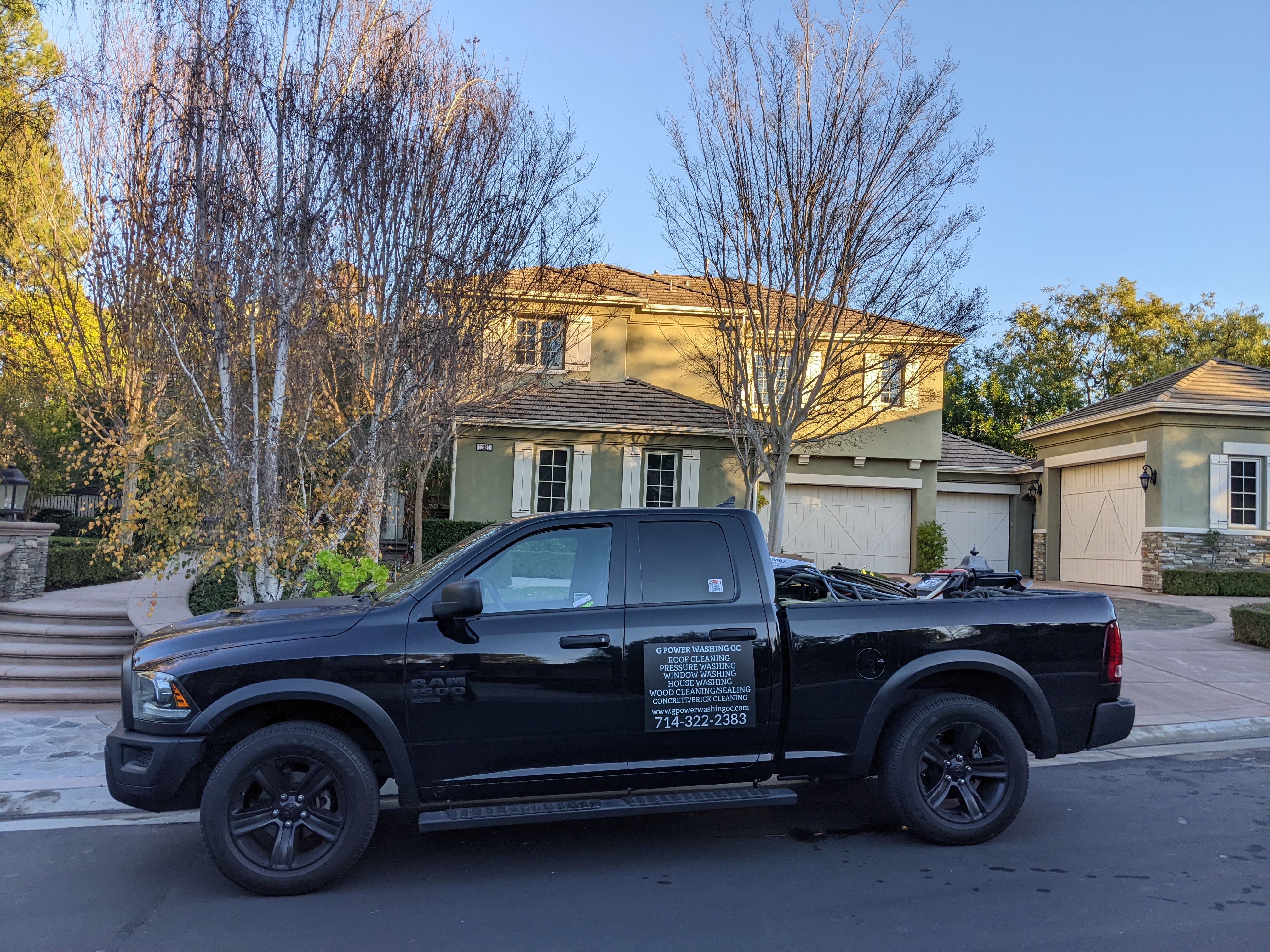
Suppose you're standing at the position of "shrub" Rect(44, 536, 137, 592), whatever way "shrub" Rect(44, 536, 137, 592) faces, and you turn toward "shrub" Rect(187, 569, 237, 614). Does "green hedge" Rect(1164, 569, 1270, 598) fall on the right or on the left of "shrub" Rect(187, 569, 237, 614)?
left

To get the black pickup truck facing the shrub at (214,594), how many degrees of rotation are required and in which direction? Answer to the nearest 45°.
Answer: approximately 45° to its right

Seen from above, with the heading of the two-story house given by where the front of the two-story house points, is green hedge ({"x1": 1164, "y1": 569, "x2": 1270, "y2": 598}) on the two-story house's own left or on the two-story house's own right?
on the two-story house's own left

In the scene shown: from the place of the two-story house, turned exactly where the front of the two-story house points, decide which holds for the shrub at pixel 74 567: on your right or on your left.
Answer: on your right

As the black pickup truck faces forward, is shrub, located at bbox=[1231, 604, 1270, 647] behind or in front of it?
behind

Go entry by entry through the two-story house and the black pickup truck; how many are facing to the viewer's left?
1

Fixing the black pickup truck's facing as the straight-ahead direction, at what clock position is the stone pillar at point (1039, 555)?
The stone pillar is roughly at 4 o'clock from the black pickup truck.

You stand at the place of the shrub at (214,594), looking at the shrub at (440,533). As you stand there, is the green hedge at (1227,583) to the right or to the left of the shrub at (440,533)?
right

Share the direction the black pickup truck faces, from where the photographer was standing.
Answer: facing to the left of the viewer

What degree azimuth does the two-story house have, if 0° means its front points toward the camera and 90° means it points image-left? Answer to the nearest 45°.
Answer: approximately 0°

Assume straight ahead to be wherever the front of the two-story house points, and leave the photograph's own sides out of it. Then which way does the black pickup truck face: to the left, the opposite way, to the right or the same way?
to the right

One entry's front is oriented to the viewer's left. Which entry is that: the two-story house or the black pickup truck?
the black pickup truck
